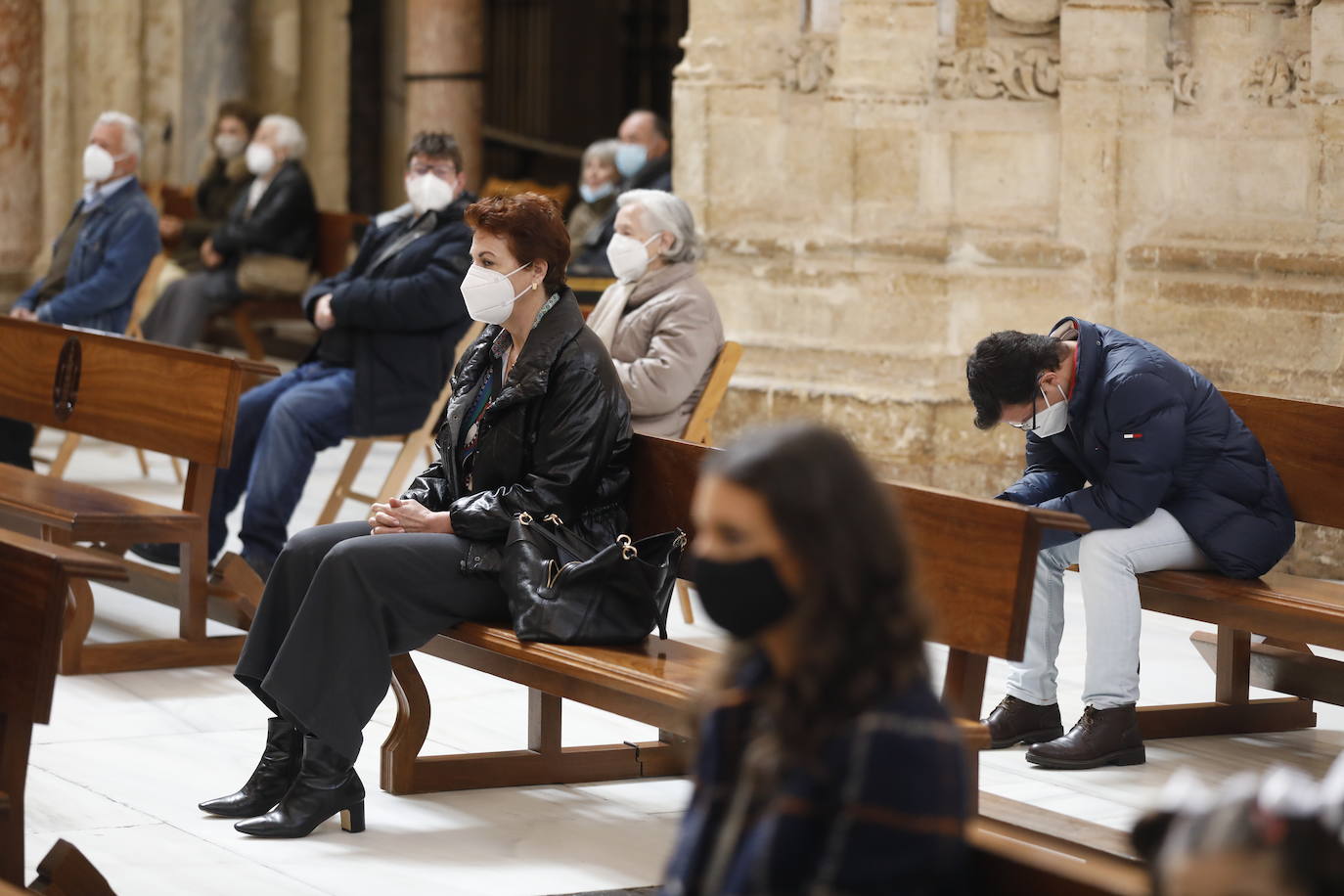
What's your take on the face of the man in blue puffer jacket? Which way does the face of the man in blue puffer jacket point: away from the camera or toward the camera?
toward the camera

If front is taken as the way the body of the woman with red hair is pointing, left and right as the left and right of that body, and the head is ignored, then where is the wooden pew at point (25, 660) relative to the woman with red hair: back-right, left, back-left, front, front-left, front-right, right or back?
front

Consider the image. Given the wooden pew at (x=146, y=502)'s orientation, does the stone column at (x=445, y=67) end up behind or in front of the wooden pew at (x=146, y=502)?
behind

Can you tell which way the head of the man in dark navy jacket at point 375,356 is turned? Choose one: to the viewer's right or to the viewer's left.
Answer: to the viewer's left

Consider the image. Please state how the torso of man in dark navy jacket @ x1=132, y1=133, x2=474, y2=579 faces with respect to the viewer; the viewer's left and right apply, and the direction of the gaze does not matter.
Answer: facing the viewer and to the left of the viewer

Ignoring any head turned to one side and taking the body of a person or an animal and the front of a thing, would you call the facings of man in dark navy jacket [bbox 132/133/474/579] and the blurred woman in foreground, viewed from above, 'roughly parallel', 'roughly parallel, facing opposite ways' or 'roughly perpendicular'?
roughly parallel

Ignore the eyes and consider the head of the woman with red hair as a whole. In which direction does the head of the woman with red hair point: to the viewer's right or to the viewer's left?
to the viewer's left

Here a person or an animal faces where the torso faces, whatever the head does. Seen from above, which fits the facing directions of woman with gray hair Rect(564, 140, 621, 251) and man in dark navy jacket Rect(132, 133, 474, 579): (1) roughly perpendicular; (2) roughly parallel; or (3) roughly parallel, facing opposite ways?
roughly parallel

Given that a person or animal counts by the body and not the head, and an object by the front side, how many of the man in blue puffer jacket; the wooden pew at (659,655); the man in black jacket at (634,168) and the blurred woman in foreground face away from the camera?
0

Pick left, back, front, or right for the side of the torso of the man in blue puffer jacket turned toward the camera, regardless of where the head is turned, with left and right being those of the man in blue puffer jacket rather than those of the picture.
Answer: left

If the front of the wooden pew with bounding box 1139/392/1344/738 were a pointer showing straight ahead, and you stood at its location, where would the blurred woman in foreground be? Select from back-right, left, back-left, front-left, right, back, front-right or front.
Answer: front-left

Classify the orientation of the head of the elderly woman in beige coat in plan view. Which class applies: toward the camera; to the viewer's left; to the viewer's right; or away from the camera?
to the viewer's left
